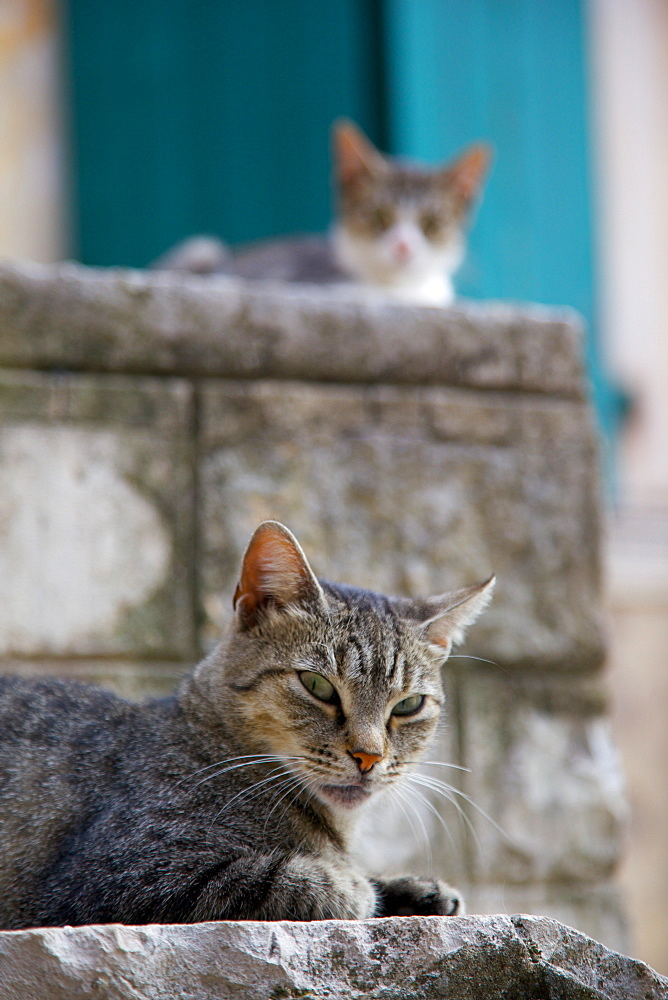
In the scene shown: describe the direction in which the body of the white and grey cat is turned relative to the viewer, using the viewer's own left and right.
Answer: facing the viewer and to the right of the viewer

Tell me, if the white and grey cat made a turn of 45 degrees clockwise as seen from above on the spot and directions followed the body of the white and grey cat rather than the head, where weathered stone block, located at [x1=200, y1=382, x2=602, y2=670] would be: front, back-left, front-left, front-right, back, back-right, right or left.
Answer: front

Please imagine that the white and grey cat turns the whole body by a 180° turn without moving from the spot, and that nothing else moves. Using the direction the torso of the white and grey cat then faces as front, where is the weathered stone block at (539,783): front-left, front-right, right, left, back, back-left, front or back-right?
back-left

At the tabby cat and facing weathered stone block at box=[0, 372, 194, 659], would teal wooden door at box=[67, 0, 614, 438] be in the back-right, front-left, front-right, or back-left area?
front-right

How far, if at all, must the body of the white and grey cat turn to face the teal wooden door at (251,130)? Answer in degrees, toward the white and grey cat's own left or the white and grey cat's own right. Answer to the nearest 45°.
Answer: approximately 180°

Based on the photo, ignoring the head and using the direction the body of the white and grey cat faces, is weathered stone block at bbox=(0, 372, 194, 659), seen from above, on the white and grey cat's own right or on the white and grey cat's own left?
on the white and grey cat's own right

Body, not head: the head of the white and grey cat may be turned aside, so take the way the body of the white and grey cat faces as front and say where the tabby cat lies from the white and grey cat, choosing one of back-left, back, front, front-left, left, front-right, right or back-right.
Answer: front-right

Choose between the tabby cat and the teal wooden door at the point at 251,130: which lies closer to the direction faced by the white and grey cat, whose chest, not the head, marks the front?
the tabby cat
